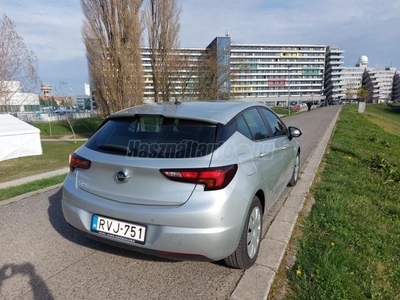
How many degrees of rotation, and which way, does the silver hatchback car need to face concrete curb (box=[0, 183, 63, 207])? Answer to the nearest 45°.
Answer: approximately 90° to its left

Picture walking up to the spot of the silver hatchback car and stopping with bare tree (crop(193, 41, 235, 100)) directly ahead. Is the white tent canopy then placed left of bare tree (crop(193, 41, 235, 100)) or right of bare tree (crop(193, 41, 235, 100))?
left

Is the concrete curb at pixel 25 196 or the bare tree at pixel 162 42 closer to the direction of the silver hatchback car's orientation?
the bare tree

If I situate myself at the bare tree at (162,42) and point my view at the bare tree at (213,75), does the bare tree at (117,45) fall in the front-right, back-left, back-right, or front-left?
back-right

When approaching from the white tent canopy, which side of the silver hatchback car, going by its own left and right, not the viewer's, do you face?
left

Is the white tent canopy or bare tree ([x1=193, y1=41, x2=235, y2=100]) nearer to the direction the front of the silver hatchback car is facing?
the bare tree

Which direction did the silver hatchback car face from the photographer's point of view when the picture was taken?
facing away from the viewer and to the right of the viewer

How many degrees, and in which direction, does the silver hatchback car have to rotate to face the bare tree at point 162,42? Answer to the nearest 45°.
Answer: approximately 45° to its left

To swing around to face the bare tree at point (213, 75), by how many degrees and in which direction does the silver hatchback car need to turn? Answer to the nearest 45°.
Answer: approximately 45° to its left
